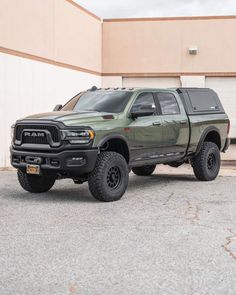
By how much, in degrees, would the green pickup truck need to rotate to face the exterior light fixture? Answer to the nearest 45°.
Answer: approximately 135° to its right

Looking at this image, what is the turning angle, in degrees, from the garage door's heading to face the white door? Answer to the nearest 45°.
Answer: approximately 90° to its right

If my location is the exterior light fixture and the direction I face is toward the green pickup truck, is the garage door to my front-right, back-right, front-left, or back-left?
back-left

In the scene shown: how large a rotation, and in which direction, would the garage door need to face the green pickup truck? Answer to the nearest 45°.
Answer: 0° — it already faces it

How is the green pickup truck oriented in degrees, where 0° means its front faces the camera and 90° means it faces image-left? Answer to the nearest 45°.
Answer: approximately 45°

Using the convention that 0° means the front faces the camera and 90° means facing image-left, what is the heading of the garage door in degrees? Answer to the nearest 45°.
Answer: approximately 0°
